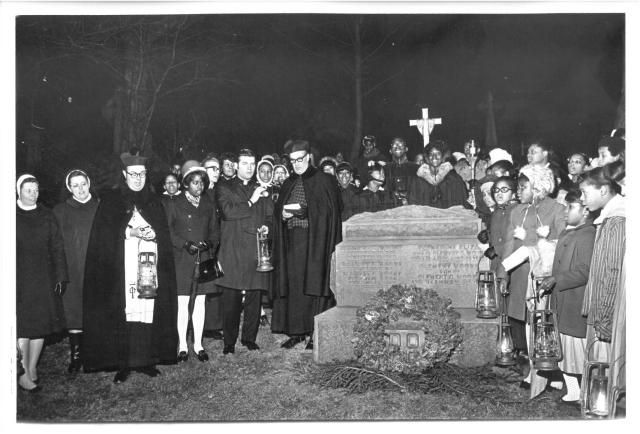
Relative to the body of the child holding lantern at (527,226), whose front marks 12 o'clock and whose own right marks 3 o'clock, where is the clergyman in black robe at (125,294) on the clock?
The clergyman in black robe is roughly at 1 o'clock from the child holding lantern.

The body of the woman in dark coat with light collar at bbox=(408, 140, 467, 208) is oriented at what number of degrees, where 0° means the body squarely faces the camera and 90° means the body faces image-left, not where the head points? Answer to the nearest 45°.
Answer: approximately 0°
